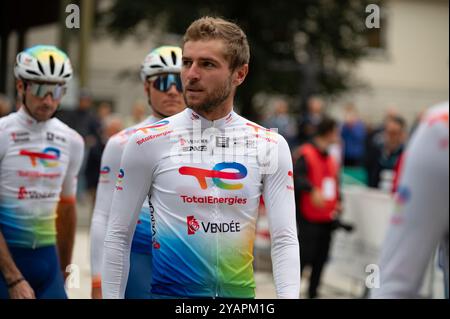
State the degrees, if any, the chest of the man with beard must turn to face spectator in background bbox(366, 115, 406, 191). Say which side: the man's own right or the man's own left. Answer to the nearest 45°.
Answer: approximately 180°

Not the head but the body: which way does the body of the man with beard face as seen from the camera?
toward the camera

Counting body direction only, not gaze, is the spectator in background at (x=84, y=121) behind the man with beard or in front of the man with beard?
behind

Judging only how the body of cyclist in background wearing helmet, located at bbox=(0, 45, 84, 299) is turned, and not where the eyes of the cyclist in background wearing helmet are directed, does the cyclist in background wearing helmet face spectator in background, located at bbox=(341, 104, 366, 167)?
no

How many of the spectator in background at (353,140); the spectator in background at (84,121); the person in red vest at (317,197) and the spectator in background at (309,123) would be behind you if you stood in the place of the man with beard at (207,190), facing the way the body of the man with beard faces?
4

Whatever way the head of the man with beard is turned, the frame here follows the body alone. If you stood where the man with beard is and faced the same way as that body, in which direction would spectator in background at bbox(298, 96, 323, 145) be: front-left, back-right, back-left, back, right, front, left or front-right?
back

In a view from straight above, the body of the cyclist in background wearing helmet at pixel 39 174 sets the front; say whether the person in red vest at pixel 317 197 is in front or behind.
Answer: behind

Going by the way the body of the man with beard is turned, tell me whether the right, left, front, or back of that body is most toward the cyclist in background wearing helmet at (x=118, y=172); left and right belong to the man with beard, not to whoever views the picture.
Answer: back

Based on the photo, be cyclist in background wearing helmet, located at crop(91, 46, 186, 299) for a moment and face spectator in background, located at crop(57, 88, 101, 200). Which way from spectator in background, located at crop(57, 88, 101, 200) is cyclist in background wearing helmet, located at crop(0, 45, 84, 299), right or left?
left

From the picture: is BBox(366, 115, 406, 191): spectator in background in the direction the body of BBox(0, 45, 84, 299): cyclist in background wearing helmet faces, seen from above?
no

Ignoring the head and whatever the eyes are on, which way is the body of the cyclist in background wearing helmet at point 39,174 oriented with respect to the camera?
toward the camera

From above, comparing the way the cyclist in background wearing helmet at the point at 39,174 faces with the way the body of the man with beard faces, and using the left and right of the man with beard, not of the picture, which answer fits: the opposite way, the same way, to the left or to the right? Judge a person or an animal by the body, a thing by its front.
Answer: the same way

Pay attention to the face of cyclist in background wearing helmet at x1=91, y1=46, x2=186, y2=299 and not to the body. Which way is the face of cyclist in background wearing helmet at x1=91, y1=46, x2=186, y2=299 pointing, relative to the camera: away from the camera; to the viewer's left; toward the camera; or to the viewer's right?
toward the camera

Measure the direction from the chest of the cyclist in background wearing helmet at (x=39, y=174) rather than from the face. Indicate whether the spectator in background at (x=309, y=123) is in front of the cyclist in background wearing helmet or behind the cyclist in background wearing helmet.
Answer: behind

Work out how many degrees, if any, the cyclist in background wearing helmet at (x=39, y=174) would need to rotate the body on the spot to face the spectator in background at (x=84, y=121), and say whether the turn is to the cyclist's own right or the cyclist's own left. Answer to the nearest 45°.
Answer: approximately 180°
